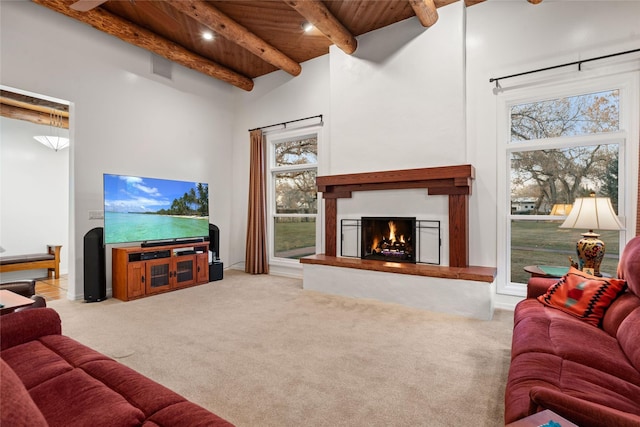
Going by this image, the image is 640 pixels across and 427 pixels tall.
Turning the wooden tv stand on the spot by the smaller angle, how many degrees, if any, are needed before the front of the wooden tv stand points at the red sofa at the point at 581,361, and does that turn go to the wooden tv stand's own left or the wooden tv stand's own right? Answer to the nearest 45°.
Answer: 0° — it already faces it

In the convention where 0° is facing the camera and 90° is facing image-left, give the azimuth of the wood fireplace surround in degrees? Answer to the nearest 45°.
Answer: approximately 45°

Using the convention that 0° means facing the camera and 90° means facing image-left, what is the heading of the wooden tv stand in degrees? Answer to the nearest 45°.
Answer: approximately 315°

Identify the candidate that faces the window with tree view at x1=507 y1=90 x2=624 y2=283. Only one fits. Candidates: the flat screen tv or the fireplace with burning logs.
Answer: the flat screen tv

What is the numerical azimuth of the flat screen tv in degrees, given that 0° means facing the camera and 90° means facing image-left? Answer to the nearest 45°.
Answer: approximately 315°

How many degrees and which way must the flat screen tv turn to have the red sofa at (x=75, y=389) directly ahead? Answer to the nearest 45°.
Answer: approximately 45° to its right
